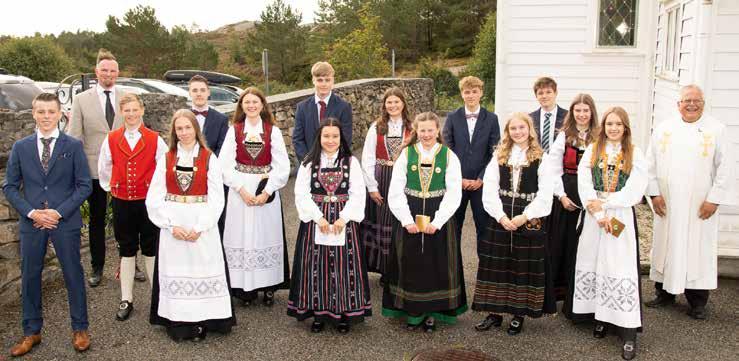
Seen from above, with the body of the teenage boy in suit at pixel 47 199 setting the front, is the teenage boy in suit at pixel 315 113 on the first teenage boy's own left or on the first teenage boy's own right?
on the first teenage boy's own left

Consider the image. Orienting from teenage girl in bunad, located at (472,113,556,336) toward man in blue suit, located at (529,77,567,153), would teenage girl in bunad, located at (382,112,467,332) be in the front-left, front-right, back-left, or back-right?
back-left

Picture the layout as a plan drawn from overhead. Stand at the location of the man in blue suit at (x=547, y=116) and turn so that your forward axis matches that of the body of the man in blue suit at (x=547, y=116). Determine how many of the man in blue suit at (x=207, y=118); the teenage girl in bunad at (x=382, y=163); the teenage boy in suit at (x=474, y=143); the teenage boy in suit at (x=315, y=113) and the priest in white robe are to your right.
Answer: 4

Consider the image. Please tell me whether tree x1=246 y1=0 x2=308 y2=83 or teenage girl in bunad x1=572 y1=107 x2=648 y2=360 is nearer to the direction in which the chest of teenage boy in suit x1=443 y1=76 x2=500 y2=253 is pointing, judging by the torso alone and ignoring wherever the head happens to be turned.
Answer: the teenage girl in bunad

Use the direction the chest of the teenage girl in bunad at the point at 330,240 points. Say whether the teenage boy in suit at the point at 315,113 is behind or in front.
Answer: behind

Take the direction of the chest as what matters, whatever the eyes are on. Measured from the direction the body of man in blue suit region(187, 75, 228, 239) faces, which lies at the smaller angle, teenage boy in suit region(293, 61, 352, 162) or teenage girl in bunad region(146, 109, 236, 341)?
the teenage girl in bunad

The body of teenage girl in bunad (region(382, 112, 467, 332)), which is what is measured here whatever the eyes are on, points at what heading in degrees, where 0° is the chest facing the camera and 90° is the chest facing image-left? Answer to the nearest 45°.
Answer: approximately 0°

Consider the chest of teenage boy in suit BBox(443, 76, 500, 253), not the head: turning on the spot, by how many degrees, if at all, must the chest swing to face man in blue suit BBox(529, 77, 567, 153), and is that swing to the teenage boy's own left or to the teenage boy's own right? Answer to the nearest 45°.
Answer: approximately 90° to the teenage boy's own left

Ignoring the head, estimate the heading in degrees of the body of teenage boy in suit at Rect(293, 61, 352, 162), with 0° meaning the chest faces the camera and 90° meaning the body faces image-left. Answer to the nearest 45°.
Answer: approximately 0°
